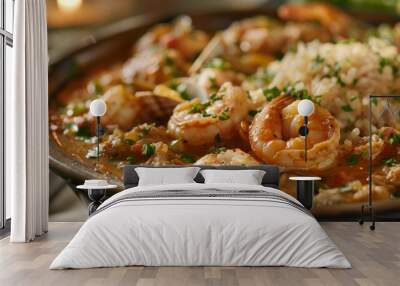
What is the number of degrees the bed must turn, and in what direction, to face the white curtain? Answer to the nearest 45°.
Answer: approximately 135° to its right

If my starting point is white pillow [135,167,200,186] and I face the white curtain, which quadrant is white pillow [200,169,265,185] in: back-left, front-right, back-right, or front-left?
back-left

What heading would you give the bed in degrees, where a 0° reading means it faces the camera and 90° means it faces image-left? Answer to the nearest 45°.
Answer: approximately 0°
